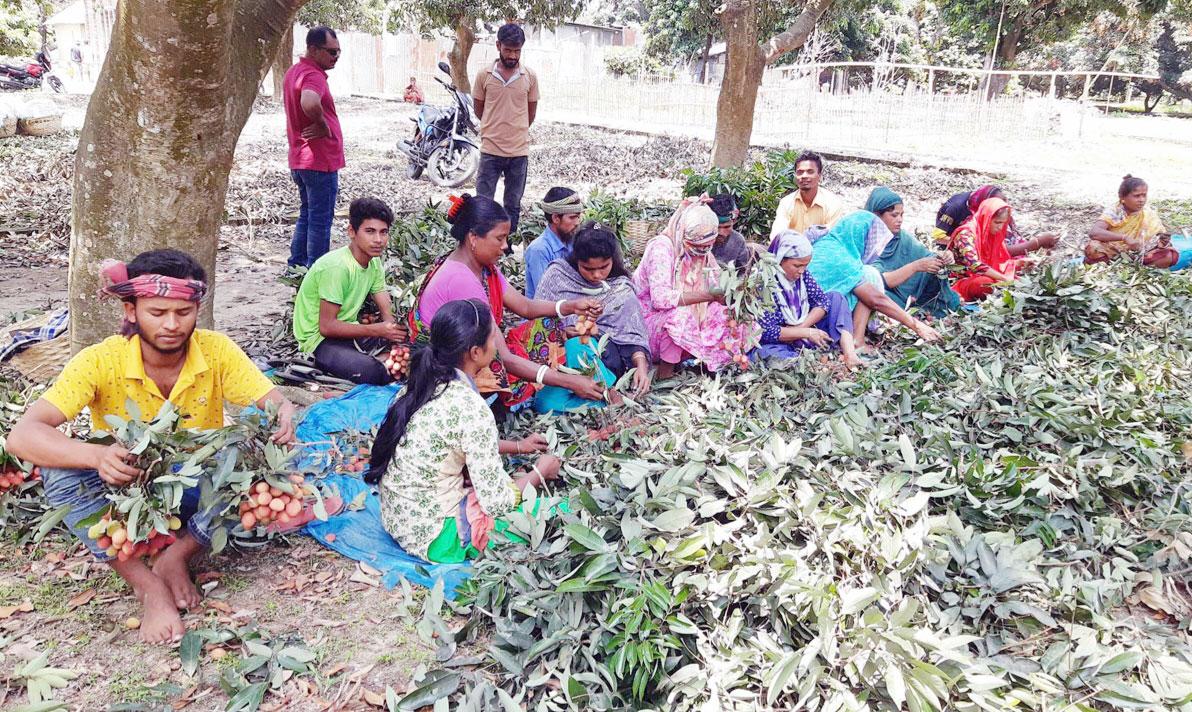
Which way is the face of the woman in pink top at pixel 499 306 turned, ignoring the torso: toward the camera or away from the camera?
toward the camera

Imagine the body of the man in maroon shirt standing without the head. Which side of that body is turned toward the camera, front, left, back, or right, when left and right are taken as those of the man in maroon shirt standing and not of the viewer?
right

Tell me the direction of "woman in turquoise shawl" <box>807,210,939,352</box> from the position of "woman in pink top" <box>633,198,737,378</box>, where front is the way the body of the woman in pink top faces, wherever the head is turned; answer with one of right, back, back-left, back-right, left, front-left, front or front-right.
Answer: left

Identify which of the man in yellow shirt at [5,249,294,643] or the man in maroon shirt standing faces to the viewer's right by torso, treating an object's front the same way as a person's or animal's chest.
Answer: the man in maroon shirt standing

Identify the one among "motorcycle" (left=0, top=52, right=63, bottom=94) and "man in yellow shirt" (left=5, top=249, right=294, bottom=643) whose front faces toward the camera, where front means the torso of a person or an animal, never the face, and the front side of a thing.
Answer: the man in yellow shirt

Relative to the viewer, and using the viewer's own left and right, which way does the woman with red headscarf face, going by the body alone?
facing the viewer and to the right of the viewer

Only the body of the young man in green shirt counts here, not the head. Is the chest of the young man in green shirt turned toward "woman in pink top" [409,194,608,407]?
yes

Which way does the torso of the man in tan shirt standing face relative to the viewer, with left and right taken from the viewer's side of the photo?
facing the viewer

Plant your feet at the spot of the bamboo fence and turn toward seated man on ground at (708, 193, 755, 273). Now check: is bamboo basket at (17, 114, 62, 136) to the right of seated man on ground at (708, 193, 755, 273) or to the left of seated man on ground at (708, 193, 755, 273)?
right

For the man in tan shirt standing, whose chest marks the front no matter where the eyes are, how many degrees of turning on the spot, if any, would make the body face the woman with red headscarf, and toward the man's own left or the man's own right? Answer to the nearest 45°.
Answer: approximately 45° to the man's own left

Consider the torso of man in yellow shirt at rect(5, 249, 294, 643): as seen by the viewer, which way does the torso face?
toward the camera

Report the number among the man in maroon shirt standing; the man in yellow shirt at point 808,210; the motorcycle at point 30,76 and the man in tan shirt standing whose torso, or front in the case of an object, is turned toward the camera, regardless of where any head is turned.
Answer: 2

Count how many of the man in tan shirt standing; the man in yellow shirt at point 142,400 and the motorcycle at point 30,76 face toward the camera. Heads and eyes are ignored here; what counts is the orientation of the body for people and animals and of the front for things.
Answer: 2

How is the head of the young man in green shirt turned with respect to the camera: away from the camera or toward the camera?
toward the camera
